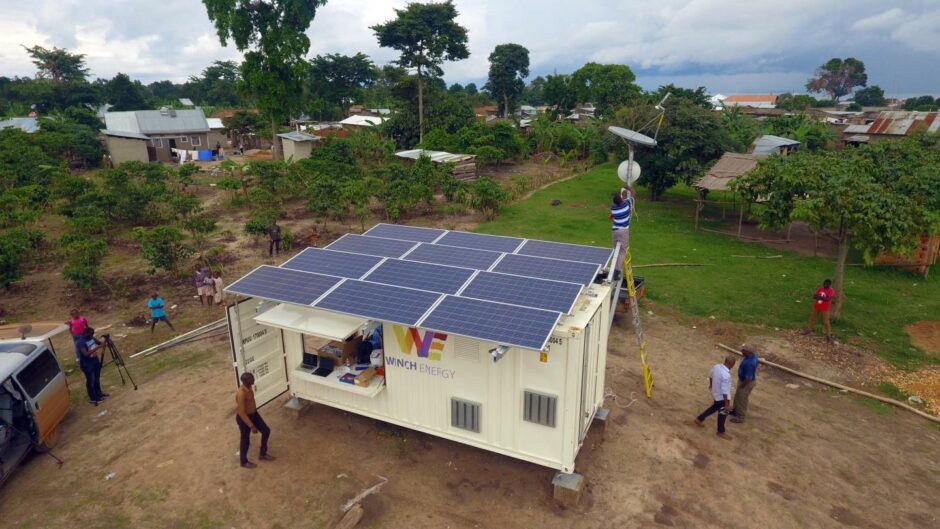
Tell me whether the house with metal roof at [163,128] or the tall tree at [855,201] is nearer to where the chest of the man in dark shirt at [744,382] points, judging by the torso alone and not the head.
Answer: the house with metal roof

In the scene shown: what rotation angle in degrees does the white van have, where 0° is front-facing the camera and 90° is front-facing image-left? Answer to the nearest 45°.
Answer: approximately 45°

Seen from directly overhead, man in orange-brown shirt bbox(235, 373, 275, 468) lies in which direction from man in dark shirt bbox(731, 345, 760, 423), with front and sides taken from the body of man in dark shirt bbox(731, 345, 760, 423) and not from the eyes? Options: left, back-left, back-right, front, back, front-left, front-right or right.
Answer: front-left

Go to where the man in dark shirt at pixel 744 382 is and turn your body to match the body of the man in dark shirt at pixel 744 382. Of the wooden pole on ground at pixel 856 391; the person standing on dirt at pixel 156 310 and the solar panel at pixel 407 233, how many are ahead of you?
2

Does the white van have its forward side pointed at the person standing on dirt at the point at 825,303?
no

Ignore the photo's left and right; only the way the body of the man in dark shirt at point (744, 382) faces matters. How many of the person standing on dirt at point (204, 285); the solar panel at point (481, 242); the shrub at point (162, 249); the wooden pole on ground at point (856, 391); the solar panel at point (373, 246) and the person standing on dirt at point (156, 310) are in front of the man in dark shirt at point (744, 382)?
5

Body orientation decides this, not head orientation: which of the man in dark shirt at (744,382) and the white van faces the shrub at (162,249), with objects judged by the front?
the man in dark shirt

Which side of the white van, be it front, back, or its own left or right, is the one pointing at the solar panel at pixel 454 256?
left

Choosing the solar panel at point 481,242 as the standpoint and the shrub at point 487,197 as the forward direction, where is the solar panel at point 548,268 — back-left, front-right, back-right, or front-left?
back-right

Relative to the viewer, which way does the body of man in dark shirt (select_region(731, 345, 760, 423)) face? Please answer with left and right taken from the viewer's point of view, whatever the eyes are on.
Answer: facing to the left of the viewer

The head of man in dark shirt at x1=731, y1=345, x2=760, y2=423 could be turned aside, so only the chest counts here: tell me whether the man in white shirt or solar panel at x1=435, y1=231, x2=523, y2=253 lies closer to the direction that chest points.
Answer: the solar panel

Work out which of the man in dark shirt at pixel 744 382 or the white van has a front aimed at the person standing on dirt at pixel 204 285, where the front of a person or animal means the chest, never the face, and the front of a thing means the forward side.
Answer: the man in dark shirt

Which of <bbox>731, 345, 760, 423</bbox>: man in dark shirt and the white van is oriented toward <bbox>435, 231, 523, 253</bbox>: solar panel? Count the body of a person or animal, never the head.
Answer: the man in dark shirt

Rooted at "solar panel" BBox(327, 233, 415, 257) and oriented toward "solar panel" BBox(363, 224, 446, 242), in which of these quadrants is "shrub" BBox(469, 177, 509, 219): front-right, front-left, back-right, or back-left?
front-left

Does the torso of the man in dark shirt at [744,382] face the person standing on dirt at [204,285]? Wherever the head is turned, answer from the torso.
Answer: yes

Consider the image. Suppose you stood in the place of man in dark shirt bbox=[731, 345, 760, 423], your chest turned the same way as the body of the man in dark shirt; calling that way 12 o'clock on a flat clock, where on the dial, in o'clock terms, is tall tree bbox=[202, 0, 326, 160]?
The tall tree is roughly at 1 o'clock from the man in dark shirt.
